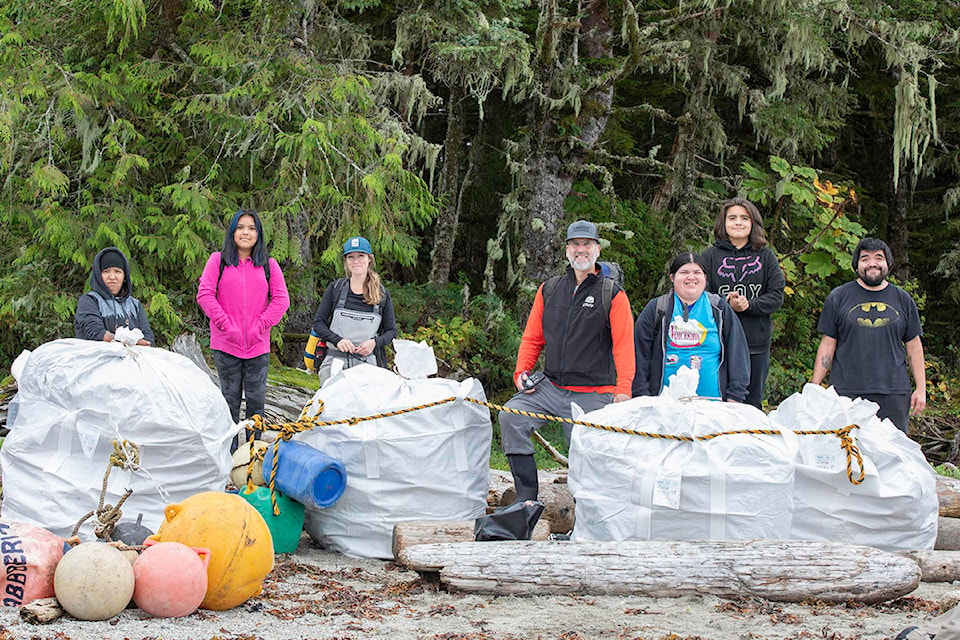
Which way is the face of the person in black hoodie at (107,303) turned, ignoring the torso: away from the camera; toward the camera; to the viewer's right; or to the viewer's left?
toward the camera

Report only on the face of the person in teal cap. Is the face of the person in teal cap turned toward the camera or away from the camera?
toward the camera

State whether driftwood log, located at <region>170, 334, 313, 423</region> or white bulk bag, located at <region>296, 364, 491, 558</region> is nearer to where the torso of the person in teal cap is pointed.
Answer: the white bulk bag

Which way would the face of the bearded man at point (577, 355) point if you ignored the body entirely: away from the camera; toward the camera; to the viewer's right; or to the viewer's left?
toward the camera

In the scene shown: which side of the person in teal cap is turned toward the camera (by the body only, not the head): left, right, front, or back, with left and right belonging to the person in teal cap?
front

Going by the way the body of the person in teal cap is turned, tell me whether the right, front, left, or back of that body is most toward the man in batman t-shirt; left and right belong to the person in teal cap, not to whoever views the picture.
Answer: left

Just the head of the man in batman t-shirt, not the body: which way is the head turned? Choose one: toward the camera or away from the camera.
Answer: toward the camera

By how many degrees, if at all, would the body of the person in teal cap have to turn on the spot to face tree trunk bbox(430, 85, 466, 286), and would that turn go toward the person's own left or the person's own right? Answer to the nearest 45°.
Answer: approximately 180°

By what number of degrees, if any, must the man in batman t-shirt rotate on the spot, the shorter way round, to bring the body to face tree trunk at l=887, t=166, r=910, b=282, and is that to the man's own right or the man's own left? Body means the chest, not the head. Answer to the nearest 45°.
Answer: approximately 180°

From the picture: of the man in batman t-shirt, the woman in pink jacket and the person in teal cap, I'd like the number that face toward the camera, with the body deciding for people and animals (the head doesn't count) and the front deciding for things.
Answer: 3

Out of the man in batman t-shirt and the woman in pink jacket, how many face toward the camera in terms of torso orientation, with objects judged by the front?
2

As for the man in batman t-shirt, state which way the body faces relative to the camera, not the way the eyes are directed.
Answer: toward the camera

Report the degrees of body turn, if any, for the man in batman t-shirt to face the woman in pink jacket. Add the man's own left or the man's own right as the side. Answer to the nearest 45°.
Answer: approximately 90° to the man's own right
